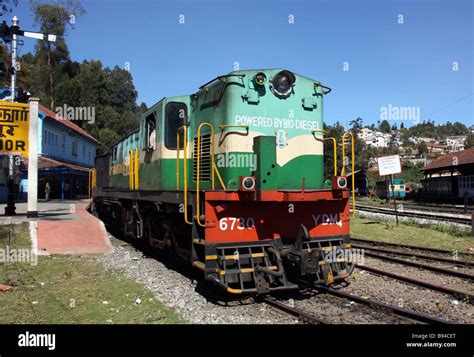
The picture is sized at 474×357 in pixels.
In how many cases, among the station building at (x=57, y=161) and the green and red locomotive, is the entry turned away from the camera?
0

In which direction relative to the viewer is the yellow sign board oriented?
toward the camera

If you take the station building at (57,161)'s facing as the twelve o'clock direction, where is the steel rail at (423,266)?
The steel rail is roughly at 1 o'clock from the station building.

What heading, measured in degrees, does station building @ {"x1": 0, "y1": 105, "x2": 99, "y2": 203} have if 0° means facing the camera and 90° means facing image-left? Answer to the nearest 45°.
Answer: approximately 315°

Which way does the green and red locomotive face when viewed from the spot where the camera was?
facing the viewer and to the right of the viewer

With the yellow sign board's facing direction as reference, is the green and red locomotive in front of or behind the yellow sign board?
in front

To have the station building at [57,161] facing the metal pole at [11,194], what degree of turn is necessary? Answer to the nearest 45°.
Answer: approximately 45° to its right

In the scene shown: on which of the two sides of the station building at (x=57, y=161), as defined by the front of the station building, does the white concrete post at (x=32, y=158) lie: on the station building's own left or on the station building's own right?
on the station building's own right

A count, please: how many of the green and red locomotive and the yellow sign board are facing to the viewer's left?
0
